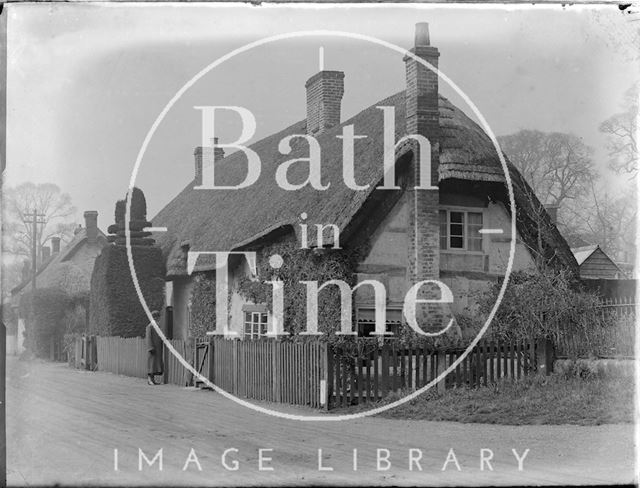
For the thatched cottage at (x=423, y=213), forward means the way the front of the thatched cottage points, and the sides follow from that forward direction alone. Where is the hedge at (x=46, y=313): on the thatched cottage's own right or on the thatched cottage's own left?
on the thatched cottage's own right

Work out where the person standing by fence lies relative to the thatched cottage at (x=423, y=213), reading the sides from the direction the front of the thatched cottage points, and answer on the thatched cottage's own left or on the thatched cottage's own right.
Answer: on the thatched cottage's own right

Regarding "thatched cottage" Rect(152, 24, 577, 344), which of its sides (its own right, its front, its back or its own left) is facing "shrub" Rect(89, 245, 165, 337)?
right

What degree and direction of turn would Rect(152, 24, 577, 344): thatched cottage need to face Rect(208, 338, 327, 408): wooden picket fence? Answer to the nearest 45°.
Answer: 0° — it already faces it

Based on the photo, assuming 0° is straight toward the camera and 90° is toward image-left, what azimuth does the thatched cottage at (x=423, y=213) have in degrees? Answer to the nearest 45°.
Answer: approximately 45°

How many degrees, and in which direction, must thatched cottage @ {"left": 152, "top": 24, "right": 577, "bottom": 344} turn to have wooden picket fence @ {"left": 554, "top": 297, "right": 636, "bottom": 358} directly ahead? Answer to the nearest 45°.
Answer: approximately 90° to its left

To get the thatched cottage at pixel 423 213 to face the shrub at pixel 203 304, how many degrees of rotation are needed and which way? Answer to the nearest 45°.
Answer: approximately 90° to its right

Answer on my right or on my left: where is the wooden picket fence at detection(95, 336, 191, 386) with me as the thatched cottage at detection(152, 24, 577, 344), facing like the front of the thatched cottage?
on my right

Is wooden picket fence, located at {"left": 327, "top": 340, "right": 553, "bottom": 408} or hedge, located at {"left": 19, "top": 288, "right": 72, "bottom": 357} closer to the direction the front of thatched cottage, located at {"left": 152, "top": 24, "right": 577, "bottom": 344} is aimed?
the wooden picket fence

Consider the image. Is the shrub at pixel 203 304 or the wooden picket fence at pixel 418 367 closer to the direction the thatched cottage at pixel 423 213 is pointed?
the wooden picket fence
